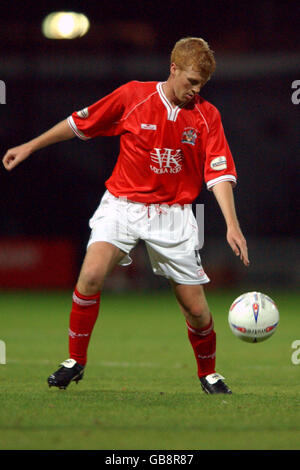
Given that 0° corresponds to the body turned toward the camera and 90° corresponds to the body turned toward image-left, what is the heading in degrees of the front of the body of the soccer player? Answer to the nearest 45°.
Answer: approximately 0°
